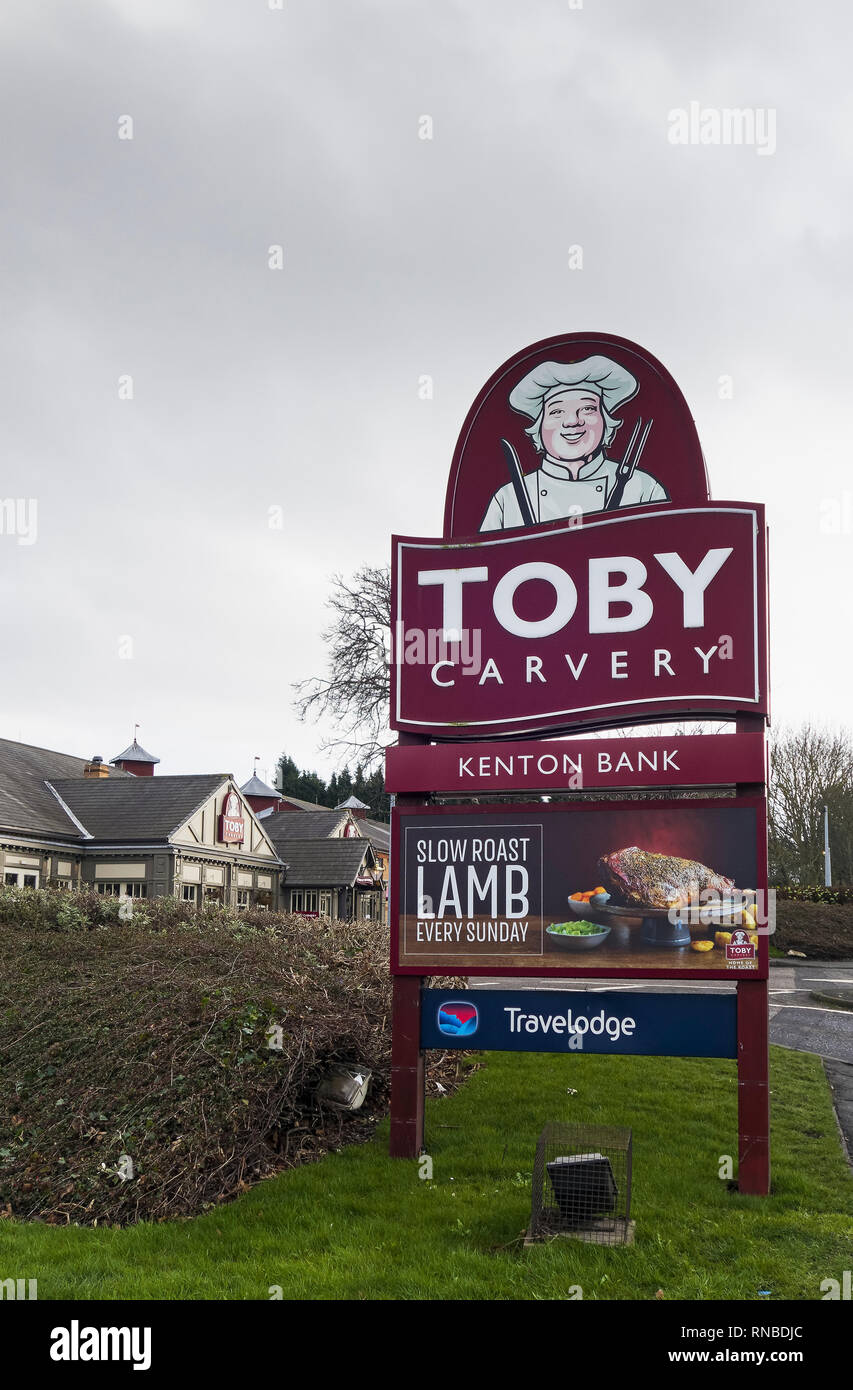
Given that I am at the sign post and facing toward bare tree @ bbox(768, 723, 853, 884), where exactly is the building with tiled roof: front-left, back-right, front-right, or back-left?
front-left

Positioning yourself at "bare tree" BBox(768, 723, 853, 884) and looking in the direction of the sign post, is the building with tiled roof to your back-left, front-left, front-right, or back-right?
front-right

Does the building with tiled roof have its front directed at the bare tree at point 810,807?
no

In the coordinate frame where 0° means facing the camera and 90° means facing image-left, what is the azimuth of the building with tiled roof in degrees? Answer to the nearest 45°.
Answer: approximately 315°

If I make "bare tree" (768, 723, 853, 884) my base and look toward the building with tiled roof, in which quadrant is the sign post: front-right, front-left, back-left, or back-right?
front-left

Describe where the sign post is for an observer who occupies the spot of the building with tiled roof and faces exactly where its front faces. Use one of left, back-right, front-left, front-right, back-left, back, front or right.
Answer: front-right
